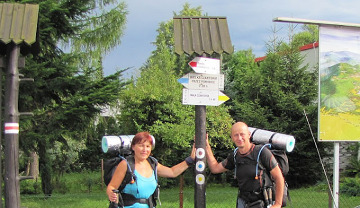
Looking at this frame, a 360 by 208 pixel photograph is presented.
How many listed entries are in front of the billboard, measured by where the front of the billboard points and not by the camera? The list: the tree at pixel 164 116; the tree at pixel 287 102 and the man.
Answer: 1

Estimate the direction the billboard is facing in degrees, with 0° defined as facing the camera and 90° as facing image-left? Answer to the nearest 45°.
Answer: approximately 0°

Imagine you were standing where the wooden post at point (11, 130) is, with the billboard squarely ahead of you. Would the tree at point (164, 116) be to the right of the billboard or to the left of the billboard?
left

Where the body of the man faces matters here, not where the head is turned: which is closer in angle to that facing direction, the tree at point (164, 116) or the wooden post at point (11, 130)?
the wooden post

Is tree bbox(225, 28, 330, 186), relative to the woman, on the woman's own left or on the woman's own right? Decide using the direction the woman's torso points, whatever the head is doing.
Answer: on the woman's own left

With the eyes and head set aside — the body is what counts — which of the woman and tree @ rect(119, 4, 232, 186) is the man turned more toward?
the woman

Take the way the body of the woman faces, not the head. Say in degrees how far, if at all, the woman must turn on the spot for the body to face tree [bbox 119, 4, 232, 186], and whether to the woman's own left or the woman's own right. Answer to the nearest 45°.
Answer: approximately 135° to the woman's own left

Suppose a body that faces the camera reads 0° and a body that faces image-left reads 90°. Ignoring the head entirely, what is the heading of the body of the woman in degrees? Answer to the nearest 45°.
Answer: approximately 315°

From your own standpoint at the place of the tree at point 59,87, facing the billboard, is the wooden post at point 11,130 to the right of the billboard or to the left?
right
